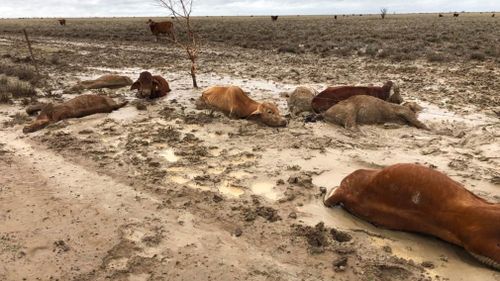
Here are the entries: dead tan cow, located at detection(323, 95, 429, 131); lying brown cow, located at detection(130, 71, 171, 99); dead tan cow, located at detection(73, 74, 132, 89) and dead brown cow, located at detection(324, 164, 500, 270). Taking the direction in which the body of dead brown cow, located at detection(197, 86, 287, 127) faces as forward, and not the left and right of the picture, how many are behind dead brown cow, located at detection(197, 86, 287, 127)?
2

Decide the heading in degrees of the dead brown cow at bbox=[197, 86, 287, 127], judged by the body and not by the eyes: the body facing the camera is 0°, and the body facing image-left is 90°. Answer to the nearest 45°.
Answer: approximately 315°

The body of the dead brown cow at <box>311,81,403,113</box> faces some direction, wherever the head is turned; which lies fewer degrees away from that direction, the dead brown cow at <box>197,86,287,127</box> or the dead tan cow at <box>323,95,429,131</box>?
the dead tan cow

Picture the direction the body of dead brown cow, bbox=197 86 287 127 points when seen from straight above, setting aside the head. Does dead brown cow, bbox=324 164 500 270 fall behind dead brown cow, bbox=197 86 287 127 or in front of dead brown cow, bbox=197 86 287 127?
in front

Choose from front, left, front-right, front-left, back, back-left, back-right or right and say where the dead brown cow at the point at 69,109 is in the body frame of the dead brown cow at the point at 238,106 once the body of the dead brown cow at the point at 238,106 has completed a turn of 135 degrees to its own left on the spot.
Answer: left

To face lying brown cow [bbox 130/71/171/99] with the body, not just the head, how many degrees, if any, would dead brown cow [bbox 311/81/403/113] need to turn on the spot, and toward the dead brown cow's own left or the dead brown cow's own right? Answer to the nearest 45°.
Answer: approximately 180°

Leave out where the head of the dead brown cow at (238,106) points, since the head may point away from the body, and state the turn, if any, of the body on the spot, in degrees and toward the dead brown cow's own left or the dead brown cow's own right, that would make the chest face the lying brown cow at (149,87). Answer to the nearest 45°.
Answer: approximately 180°

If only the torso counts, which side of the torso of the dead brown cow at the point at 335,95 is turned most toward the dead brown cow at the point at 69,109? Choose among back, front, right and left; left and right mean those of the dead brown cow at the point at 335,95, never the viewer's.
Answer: back

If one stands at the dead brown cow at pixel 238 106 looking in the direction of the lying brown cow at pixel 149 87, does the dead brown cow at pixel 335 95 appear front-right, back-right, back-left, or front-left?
back-right

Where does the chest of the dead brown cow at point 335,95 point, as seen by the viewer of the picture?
to the viewer's right

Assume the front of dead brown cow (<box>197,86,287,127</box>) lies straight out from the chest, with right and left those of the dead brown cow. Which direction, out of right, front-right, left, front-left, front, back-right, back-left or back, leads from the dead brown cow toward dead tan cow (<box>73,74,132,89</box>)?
back

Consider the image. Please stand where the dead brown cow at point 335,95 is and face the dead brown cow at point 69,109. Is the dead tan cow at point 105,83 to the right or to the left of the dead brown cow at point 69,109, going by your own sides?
right

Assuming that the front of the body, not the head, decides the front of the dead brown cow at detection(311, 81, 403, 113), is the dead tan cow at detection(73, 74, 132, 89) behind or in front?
behind

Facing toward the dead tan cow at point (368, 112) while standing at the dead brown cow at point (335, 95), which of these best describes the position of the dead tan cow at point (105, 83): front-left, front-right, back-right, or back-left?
back-right
